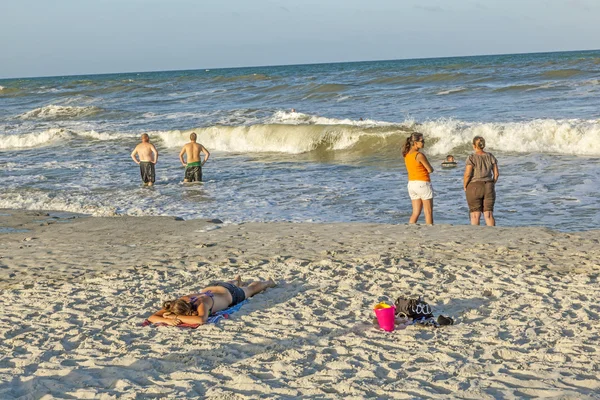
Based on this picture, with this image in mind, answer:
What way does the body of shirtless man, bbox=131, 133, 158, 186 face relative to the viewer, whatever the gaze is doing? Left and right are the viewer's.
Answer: facing away from the viewer

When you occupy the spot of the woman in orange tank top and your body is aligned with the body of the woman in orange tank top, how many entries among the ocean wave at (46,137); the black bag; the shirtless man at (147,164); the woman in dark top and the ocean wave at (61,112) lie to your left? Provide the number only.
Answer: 3

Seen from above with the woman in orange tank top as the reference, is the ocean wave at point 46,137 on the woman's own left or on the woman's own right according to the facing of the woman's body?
on the woman's own left

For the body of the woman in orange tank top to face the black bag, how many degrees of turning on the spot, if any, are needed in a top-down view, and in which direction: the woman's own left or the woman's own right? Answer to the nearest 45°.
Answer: approximately 135° to the woman's own right

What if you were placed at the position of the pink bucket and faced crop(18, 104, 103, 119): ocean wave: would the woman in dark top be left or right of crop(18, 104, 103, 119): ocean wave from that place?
right

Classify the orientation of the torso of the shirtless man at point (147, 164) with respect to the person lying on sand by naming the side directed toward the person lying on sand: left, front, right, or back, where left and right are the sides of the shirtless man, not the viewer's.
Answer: back

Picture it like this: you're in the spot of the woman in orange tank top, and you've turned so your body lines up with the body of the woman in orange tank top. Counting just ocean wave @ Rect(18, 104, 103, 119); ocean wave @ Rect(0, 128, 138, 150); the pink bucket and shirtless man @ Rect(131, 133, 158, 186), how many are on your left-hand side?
3
